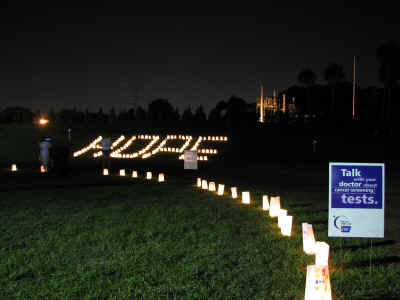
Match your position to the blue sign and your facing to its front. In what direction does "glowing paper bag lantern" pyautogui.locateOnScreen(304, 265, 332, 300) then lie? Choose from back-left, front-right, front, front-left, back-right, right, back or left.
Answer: front

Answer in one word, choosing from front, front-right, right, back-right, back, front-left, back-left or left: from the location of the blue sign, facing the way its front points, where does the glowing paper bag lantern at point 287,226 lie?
back-right

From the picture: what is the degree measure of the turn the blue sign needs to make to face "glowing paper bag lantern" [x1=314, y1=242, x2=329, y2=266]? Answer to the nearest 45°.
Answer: approximately 45° to its right

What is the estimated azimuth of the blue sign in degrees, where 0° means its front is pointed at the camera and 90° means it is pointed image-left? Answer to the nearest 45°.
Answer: approximately 0°

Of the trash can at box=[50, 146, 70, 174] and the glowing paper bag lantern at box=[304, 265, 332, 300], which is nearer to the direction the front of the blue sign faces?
the glowing paper bag lantern

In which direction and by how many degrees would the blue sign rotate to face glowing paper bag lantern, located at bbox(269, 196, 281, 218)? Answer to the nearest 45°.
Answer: approximately 135° to its right
